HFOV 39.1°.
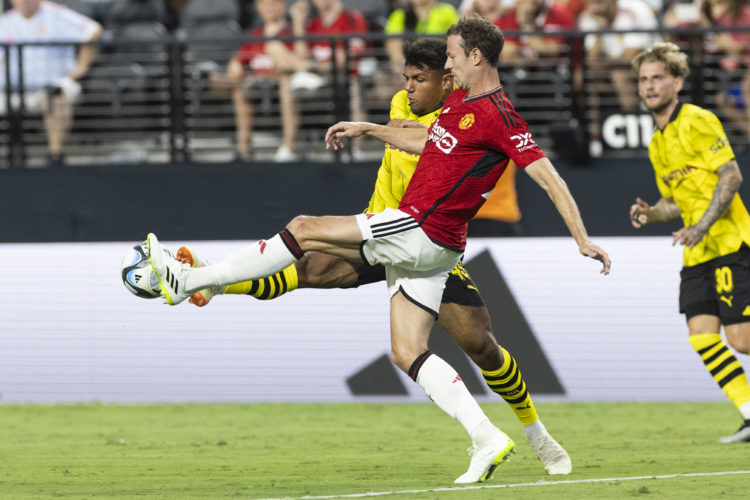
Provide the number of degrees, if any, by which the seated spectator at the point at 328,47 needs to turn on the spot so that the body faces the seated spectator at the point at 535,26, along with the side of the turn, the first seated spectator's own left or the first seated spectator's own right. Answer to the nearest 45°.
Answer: approximately 90° to the first seated spectator's own left

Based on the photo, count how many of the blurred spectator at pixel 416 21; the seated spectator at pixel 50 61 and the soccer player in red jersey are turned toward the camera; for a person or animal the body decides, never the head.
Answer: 2

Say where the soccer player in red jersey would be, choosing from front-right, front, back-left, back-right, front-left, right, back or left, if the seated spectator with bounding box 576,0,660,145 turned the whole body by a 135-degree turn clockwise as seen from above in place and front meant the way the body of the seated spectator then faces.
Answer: back-left

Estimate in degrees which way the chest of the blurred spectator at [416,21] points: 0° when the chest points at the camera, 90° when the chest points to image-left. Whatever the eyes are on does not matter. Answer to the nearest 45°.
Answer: approximately 0°

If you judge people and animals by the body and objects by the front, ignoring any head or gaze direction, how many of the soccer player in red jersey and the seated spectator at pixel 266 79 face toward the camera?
1

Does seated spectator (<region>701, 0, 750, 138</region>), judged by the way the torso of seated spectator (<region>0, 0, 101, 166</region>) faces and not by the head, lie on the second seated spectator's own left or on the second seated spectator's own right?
on the second seated spectator's own left

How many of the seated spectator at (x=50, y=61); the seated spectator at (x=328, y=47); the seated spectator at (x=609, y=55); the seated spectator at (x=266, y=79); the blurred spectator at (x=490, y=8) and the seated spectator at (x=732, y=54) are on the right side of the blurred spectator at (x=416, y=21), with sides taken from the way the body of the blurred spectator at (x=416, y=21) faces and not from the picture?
3

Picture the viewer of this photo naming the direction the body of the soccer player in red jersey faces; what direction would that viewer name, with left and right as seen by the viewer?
facing to the left of the viewer

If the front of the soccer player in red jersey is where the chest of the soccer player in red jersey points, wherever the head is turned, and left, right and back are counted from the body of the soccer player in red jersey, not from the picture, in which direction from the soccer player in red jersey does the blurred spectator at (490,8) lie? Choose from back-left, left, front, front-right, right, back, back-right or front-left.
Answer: right

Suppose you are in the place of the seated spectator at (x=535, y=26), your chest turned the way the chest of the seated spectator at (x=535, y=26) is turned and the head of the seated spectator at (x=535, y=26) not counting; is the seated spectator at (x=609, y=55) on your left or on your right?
on your left

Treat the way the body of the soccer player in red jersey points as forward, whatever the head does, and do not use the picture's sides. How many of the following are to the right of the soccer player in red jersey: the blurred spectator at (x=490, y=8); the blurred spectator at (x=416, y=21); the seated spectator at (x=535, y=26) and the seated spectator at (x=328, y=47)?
4

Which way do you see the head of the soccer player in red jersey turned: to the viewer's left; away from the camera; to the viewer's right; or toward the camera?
to the viewer's left

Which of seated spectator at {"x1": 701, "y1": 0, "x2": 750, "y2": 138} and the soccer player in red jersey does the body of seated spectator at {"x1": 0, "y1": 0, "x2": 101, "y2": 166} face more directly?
the soccer player in red jersey
